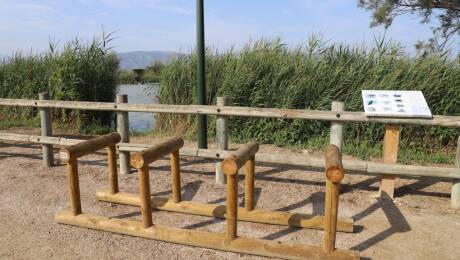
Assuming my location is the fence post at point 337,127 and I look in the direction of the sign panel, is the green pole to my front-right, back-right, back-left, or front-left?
back-left

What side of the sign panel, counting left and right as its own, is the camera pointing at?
front

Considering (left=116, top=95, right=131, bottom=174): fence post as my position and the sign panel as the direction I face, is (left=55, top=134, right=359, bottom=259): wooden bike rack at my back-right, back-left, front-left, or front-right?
front-right

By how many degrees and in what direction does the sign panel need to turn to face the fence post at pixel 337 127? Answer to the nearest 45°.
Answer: approximately 90° to its right

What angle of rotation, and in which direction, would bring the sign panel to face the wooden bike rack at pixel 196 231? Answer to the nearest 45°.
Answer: approximately 45° to its right

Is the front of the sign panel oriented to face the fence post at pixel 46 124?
no

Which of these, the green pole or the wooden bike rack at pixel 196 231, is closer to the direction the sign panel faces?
the wooden bike rack

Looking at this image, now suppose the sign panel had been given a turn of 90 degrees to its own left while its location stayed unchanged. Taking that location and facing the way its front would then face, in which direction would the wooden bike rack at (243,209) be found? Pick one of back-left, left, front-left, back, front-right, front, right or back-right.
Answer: back-right

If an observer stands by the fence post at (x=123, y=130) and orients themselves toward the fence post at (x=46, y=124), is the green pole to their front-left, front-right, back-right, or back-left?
back-right

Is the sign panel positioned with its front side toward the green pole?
no

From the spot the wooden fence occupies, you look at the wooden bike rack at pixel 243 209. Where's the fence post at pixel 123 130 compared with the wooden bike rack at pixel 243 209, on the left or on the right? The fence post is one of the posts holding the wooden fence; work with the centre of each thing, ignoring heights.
right

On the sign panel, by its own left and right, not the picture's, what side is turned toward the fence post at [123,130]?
right
